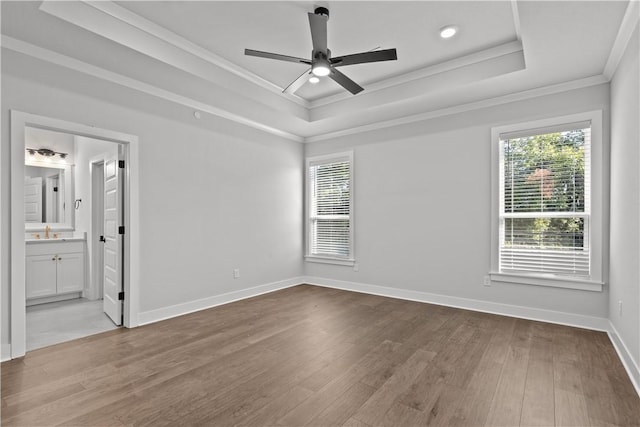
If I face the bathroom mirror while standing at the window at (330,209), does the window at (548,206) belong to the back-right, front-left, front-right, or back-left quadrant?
back-left

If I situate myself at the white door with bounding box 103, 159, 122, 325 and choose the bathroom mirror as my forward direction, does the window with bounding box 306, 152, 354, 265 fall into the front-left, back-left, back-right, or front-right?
back-right

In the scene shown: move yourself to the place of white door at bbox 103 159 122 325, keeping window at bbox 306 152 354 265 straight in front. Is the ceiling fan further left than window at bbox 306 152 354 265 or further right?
right

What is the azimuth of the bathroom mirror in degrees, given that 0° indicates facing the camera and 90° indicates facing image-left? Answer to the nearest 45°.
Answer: approximately 0°

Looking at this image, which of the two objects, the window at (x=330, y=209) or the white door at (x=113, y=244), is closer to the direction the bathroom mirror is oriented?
the white door
